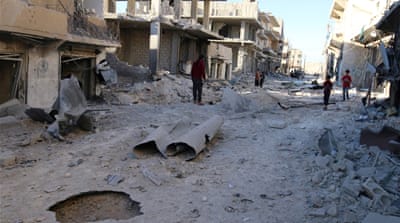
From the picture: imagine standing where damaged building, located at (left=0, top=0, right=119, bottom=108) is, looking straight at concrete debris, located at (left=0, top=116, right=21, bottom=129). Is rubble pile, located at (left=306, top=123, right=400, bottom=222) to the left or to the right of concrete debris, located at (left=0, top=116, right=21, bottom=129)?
left

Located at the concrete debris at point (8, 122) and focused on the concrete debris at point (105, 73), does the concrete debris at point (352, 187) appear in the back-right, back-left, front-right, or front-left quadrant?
back-right

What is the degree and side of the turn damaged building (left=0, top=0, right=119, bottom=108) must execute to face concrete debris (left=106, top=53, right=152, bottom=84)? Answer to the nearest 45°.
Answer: approximately 90° to its left

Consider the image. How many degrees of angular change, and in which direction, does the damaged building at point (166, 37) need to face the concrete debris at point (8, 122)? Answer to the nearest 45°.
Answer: approximately 45° to its right

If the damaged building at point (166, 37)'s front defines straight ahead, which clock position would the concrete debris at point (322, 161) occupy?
The concrete debris is roughly at 1 o'clock from the damaged building.

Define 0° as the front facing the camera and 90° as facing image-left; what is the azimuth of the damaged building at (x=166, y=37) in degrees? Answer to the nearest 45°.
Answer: approximately 315°

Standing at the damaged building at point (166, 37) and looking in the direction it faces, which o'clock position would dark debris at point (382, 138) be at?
The dark debris is roughly at 1 o'clock from the damaged building.

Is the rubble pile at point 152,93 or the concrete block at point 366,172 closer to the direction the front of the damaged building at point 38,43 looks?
the concrete block

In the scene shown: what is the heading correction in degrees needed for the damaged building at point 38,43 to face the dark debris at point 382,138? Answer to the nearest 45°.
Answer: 0° — it already faces it

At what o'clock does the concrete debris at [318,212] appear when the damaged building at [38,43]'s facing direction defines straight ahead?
The concrete debris is roughly at 1 o'clock from the damaged building.
